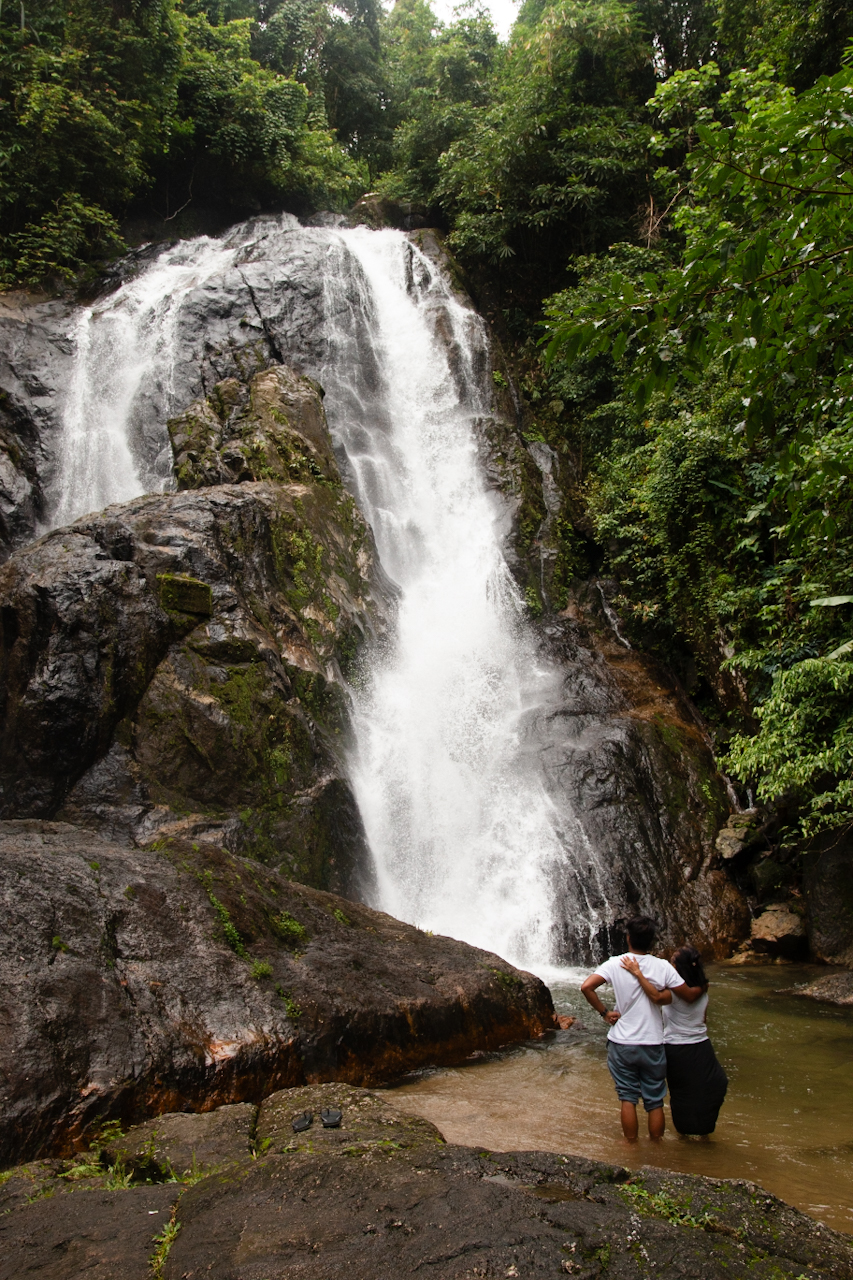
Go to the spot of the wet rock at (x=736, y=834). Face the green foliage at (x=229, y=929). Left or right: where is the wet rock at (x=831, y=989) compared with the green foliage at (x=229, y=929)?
left

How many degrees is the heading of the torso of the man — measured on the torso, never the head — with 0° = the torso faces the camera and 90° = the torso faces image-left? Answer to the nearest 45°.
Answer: approximately 180°

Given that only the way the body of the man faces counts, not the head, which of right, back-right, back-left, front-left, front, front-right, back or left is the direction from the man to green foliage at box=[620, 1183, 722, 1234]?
back

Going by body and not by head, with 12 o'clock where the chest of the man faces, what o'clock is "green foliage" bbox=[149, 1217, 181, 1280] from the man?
The green foliage is roughly at 7 o'clock from the man.

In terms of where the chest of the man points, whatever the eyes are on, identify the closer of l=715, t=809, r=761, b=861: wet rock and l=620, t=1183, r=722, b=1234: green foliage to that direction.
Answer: the wet rock

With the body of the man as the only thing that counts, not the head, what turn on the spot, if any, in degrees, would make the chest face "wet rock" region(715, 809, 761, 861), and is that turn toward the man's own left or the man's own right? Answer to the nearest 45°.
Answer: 0° — they already face it

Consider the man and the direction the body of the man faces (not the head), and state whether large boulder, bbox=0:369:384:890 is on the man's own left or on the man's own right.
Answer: on the man's own left

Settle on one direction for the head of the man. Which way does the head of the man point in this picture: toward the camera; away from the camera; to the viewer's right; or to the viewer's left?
away from the camera
